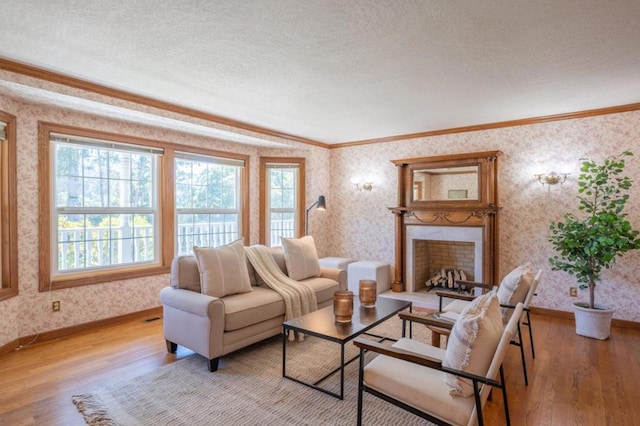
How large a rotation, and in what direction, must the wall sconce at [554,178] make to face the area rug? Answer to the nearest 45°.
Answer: approximately 45° to its right

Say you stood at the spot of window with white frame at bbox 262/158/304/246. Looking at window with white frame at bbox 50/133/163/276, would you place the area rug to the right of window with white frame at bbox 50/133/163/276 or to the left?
left

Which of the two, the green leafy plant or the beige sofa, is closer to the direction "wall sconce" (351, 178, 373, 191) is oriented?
the beige sofa

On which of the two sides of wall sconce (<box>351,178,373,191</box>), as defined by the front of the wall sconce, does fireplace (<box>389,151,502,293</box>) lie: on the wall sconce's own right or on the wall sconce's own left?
on the wall sconce's own left

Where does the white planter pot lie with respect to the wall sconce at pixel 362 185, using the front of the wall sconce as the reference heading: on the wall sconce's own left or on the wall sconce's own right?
on the wall sconce's own left

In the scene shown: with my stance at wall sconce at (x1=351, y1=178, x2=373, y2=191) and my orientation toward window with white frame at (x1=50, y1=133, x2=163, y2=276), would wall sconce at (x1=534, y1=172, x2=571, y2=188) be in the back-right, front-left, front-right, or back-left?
back-left

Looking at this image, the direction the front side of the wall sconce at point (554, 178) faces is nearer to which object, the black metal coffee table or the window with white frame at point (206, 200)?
the black metal coffee table

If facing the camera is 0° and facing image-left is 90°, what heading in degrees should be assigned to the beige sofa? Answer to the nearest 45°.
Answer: approximately 315°
